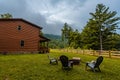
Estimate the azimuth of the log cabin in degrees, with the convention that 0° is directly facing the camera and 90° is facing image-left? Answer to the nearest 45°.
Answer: approximately 270°

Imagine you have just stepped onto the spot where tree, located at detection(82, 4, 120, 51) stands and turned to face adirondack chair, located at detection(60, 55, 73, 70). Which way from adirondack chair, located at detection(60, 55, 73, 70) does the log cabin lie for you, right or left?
right

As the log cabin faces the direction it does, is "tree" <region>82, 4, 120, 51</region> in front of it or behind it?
in front
